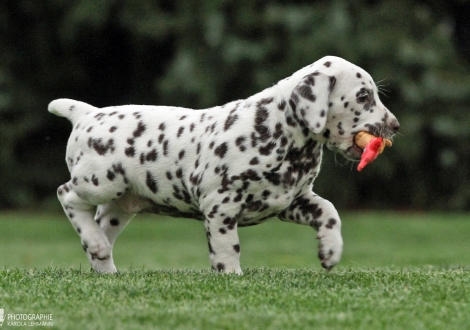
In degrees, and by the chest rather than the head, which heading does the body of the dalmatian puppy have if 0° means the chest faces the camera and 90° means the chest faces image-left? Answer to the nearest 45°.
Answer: approximately 270°
